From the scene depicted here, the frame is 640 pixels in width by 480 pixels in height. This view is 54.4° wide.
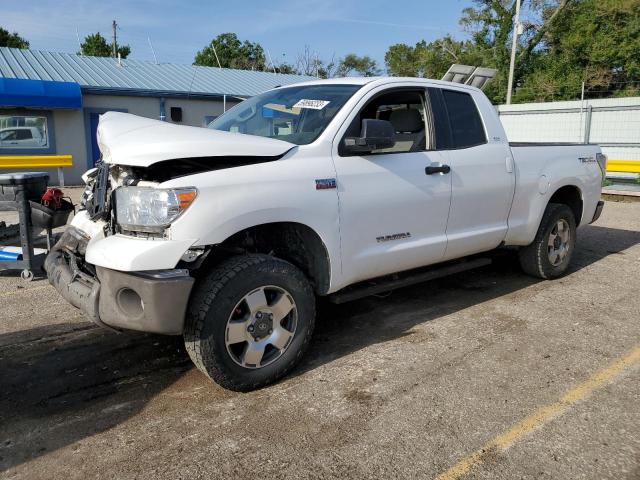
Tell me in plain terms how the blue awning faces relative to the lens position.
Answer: facing the viewer

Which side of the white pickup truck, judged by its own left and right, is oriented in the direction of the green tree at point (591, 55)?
back

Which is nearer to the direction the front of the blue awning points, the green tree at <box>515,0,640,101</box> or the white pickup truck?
the white pickup truck

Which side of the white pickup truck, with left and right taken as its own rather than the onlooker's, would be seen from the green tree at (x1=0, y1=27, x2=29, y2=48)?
right

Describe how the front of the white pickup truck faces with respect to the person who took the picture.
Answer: facing the viewer and to the left of the viewer

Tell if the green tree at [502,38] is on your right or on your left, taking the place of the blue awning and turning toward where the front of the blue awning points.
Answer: on your left

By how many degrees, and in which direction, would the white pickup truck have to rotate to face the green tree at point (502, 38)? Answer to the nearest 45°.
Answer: approximately 135° to its right

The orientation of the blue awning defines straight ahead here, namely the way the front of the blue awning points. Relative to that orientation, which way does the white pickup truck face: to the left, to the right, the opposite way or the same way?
to the right

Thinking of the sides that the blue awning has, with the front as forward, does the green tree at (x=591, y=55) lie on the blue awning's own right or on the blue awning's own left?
on the blue awning's own left

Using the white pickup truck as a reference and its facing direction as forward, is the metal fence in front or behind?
behind

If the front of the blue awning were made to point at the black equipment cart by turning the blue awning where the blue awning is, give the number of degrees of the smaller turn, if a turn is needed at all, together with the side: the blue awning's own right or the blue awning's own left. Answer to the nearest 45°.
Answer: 0° — it already faces it

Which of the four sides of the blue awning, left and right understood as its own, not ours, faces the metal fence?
left

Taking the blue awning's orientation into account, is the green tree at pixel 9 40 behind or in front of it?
behind

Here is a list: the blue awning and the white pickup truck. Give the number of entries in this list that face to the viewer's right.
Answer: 0
